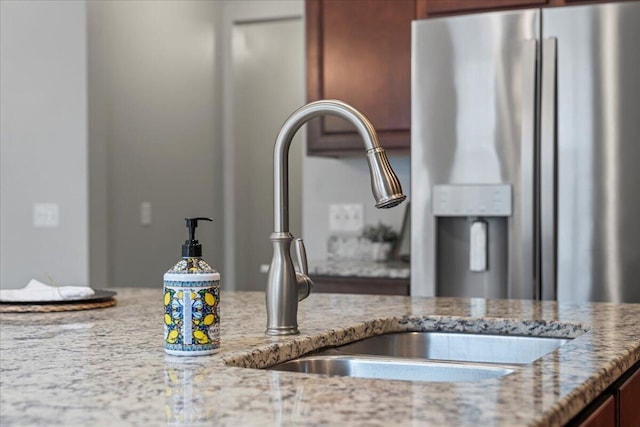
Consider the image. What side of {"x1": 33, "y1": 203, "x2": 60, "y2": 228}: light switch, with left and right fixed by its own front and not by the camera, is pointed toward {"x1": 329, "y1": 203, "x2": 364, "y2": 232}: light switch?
left

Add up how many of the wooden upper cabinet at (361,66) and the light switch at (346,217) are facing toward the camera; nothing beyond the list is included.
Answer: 2

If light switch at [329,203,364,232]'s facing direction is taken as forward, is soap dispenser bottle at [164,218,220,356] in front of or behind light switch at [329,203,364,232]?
in front

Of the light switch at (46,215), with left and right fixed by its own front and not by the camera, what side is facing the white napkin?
front

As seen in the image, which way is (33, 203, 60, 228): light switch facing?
toward the camera

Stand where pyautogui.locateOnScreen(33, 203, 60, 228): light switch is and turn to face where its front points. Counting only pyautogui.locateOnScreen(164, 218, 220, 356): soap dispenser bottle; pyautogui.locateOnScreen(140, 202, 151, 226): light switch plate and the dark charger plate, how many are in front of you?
2

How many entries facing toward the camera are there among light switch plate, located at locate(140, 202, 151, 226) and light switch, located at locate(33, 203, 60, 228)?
2

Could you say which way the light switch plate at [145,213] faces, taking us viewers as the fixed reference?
facing the viewer

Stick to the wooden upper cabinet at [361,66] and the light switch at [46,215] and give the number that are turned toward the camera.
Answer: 2

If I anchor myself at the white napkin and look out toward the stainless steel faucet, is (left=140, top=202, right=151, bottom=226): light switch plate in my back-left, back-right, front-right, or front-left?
back-left

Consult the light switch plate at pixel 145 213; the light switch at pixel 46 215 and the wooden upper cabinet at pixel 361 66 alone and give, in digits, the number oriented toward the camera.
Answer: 3

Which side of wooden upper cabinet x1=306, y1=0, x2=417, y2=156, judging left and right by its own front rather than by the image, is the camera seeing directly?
front

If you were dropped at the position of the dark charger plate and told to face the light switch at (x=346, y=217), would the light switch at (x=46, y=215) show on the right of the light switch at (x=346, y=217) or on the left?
left
